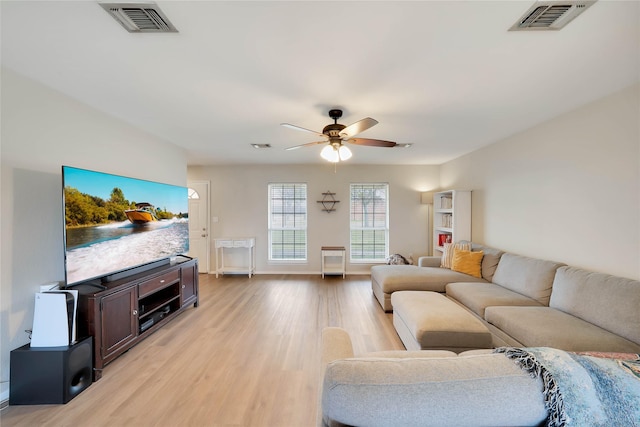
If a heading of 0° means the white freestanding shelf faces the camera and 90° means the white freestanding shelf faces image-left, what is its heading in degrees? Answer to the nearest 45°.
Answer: approximately 45°

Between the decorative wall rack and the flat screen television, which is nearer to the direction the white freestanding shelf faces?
the flat screen television

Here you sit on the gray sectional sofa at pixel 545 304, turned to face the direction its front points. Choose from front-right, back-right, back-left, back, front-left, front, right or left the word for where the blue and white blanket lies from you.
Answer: front-left

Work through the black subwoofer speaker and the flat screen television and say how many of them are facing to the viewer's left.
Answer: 0

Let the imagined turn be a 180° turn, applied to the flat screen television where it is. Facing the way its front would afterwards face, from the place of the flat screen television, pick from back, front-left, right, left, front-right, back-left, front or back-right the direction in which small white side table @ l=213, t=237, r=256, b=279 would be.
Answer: right

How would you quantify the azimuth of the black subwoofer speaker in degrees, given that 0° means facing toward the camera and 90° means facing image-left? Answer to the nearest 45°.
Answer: approximately 315°

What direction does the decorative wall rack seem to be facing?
toward the camera

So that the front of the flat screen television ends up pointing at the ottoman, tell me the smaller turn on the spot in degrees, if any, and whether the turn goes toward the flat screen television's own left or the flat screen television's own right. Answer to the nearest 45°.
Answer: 0° — it already faces it

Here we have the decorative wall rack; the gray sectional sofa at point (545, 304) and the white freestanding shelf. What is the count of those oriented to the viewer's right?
0

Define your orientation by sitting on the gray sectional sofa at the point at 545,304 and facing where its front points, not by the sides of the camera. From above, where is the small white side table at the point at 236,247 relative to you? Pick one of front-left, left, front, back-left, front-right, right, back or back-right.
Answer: front-right

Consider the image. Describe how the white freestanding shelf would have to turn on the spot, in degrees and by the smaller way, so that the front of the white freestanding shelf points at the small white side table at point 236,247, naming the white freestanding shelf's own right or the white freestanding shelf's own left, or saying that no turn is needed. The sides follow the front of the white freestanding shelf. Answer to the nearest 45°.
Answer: approximately 45° to the white freestanding shelf's own right

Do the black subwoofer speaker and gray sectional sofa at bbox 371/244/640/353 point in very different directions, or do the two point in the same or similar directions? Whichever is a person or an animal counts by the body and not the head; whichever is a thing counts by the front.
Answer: very different directions

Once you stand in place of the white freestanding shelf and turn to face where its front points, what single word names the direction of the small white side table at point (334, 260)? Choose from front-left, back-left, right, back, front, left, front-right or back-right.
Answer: front-right

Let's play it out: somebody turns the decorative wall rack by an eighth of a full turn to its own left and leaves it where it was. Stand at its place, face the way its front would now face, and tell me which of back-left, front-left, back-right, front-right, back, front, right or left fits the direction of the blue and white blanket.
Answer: front-right

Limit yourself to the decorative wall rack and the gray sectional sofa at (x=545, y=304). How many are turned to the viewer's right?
0

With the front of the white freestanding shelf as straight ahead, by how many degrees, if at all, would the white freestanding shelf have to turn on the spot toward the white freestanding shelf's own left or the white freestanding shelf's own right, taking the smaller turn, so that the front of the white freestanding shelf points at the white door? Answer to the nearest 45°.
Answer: approximately 45° to the white freestanding shelf's own right
